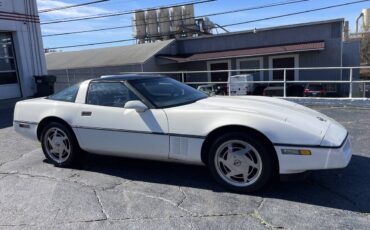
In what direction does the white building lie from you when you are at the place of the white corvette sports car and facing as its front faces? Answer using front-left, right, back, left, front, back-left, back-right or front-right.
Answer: back

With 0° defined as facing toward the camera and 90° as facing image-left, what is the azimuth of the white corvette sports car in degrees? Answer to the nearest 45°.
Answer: approximately 315°

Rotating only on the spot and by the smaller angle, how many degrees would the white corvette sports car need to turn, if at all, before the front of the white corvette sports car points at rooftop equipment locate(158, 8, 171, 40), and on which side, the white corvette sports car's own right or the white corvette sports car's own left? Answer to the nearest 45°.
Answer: approximately 135° to the white corvette sports car's own left

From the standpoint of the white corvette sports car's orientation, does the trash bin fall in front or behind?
behind

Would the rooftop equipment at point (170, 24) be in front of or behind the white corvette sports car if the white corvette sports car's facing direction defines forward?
behind
